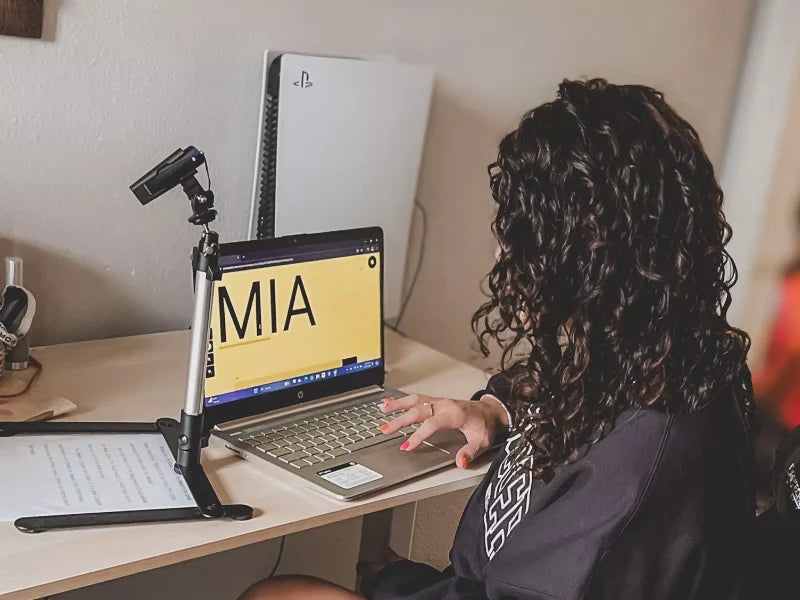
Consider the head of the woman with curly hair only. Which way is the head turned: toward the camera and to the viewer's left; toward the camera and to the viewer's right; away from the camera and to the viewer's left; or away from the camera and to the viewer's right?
away from the camera and to the viewer's left

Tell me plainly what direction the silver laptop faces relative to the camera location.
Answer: facing the viewer and to the right of the viewer

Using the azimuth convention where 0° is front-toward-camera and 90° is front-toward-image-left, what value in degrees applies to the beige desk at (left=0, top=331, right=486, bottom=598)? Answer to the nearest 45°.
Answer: approximately 315°

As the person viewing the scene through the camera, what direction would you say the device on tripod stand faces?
facing to the left of the viewer
